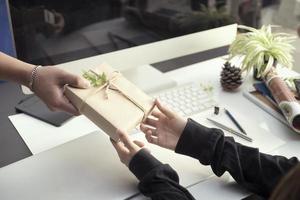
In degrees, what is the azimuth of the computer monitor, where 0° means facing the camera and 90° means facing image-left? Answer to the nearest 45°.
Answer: approximately 315°

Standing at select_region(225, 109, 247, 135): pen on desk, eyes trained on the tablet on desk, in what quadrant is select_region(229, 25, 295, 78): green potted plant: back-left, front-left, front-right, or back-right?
back-right
